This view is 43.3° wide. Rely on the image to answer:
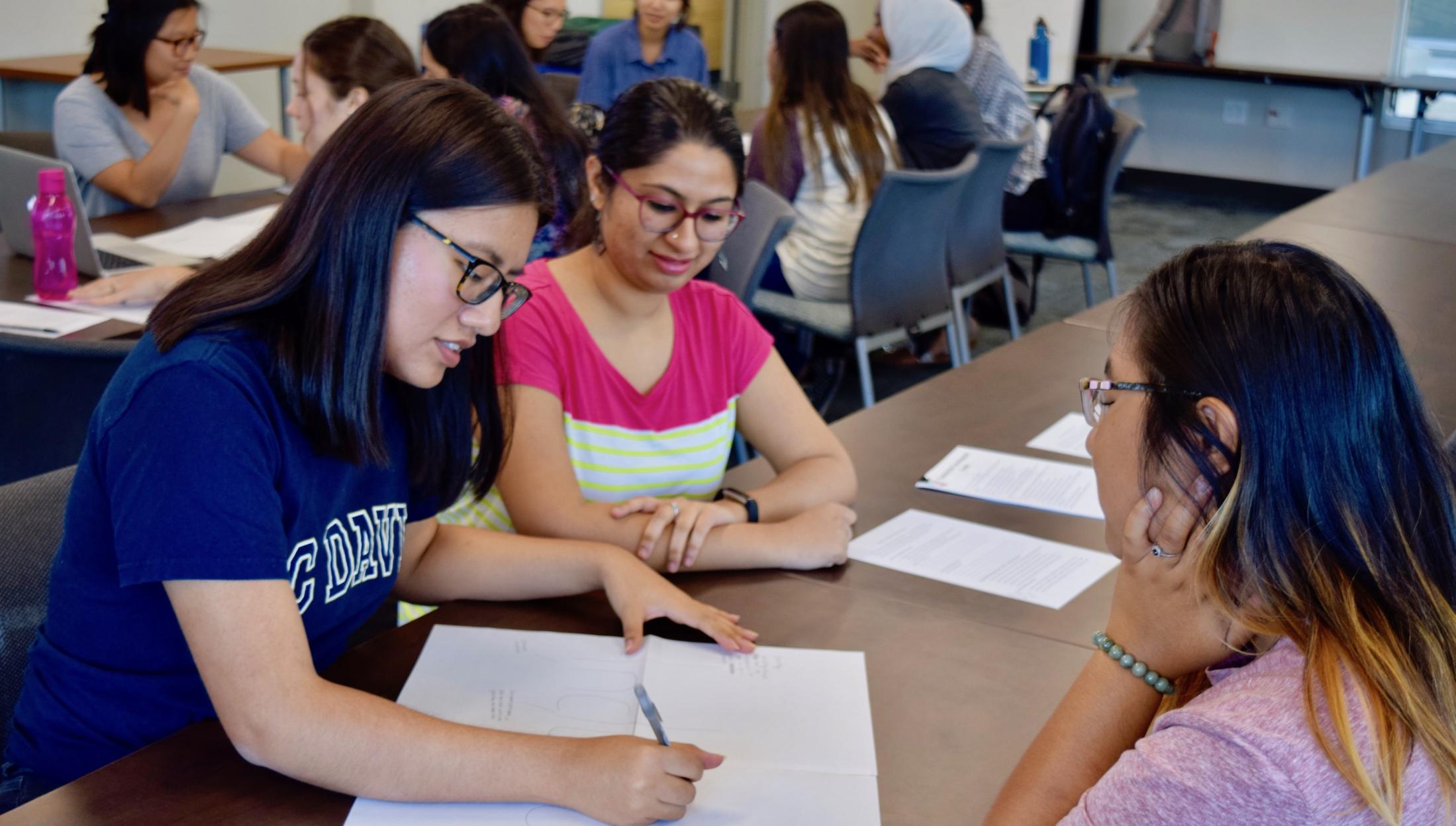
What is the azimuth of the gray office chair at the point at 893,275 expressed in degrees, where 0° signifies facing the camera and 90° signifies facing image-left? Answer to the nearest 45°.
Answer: approximately 135°

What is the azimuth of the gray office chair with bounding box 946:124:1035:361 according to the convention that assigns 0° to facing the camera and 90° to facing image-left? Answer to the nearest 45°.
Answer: approximately 135°

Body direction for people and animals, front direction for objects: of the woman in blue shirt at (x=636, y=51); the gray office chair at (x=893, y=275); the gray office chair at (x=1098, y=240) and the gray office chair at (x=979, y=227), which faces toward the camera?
the woman in blue shirt

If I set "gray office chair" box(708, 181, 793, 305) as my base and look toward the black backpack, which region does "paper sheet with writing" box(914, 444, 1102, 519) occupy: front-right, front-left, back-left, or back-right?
back-right

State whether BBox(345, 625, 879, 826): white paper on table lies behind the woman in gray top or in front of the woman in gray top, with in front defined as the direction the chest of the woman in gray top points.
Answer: in front

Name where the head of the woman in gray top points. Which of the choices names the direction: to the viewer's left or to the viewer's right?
to the viewer's right

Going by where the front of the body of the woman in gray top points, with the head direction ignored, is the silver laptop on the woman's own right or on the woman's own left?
on the woman's own right

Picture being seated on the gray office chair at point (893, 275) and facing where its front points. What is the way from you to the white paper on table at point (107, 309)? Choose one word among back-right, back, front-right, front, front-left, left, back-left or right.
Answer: left

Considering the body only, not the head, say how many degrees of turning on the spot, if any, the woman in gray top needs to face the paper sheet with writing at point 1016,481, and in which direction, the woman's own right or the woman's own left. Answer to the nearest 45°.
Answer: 0° — they already face it

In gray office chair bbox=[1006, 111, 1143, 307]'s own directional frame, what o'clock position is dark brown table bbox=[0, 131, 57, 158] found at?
dark brown table bbox=[0, 131, 57, 158] is roughly at 11 o'clock from gray office chair bbox=[1006, 111, 1143, 307].

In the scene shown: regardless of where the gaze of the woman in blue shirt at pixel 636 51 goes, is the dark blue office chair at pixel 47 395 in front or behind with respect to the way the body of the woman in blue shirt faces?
in front
